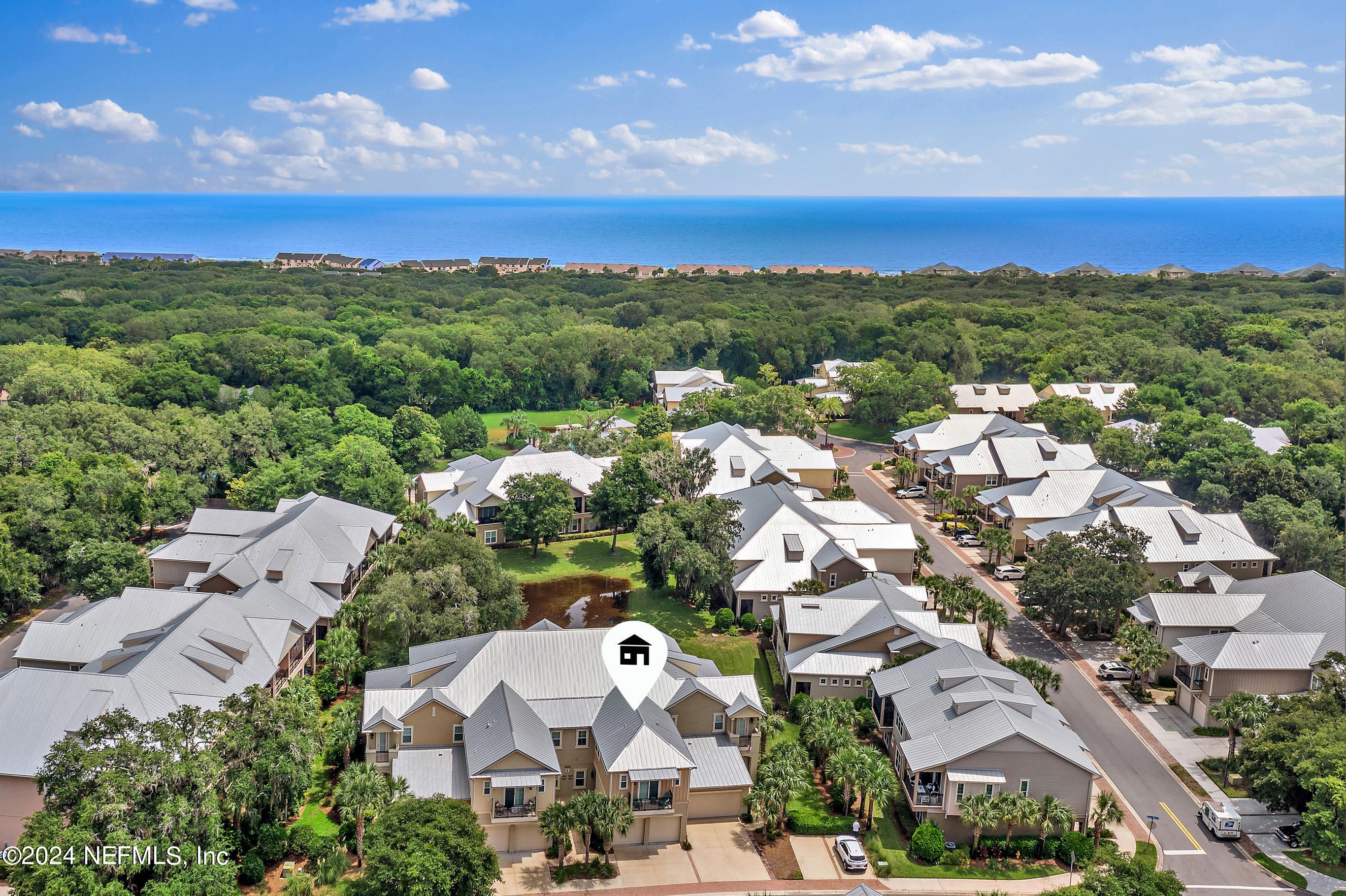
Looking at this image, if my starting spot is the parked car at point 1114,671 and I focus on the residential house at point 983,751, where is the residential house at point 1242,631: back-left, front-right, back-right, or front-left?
back-left

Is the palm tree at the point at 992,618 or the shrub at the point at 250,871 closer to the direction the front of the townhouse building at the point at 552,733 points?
the shrub

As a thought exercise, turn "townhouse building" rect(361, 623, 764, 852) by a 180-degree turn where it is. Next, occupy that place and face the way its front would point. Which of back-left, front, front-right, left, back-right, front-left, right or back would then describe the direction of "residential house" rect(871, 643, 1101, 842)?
right

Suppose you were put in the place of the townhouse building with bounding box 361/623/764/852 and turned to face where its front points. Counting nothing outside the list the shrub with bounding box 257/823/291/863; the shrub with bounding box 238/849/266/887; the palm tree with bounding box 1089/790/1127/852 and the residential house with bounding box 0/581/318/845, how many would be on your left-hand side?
1

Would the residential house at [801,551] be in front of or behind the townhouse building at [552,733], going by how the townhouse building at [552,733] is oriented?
behind

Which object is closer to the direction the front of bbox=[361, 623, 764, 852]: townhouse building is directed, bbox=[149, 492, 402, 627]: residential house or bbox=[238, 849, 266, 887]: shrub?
the shrub

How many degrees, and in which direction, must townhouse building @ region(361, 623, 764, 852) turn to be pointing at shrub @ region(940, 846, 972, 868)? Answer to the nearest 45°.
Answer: approximately 90° to its left

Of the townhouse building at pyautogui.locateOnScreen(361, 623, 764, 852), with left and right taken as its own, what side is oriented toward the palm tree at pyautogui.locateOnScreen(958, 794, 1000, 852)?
left

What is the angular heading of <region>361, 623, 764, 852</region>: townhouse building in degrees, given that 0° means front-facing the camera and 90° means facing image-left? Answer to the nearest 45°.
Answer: approximately 0°

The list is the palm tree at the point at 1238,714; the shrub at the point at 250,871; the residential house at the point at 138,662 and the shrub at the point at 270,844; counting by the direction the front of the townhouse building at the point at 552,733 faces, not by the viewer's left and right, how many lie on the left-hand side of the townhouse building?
1

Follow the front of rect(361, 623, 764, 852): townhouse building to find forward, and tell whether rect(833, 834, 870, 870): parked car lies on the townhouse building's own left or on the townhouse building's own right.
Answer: on the townhouse building's own left

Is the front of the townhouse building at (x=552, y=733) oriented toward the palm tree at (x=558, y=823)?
yes

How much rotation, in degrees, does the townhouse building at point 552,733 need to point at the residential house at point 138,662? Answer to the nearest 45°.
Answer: approximately 90° to its right

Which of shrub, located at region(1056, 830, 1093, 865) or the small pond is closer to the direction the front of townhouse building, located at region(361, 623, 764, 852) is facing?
the shrub

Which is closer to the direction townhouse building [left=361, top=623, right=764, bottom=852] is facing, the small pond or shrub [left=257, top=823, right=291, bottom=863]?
the shrub
